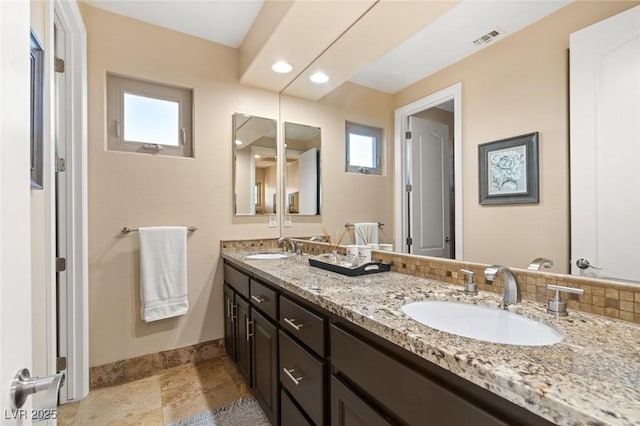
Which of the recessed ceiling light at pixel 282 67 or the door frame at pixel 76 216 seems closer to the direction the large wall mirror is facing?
the door frame

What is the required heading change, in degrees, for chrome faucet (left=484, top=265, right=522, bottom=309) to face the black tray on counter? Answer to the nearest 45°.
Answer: approximately 45° to its right

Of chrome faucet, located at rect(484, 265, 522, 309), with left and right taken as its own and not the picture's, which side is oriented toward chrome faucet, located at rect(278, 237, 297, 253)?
right

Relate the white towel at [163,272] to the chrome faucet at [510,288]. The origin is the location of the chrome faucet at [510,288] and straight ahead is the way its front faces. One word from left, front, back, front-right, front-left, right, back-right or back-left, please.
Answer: front-right

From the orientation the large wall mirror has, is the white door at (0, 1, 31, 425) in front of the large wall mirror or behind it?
in front

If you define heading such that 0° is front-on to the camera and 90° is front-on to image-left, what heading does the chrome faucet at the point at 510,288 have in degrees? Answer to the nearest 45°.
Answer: approximately 45°

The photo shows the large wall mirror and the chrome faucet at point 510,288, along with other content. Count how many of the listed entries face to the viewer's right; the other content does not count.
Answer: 0

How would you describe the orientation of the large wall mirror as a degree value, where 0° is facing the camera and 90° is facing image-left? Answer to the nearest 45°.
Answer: approximately 45°
